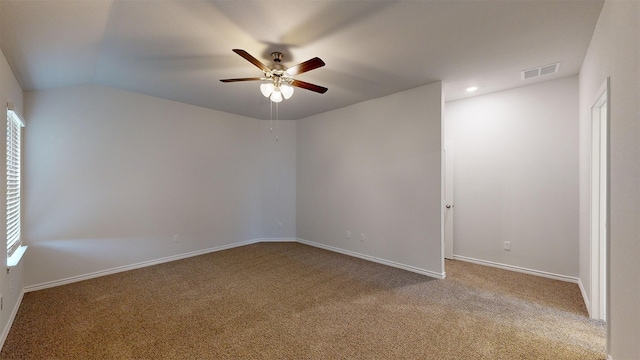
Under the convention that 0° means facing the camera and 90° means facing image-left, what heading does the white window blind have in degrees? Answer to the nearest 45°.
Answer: approximately 270°
